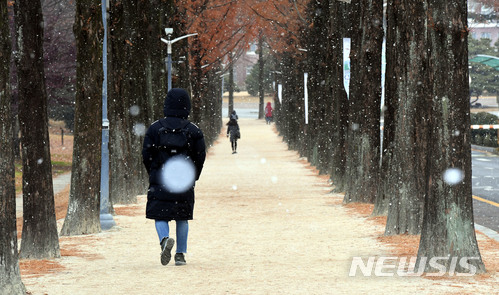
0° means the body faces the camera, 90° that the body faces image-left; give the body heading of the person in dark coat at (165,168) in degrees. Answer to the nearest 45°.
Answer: approximately 180°

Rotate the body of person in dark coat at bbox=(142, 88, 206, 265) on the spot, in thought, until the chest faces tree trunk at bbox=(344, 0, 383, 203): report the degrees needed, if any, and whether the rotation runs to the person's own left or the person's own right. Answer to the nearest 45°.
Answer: approximately 45° to the person's own right

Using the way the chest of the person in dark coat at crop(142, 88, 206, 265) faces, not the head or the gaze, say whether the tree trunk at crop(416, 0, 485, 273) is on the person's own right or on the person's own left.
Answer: on the person's own right

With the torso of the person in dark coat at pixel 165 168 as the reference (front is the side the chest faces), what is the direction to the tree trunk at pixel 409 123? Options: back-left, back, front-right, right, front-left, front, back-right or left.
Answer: front-right

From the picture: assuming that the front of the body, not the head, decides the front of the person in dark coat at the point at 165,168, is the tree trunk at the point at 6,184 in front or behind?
behind

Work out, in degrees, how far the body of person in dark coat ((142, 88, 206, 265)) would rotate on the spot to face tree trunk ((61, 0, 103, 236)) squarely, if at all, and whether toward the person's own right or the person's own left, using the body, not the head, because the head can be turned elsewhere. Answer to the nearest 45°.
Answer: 0° — they already face it

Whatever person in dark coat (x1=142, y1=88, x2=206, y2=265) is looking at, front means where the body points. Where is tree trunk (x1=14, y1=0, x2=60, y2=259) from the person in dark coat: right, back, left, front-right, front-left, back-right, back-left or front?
front-left

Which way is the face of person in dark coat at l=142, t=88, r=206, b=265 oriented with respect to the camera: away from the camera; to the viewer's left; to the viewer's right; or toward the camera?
away from the camera

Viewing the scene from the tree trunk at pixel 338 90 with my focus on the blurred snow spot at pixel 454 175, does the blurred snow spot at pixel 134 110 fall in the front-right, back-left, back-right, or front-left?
front-right
